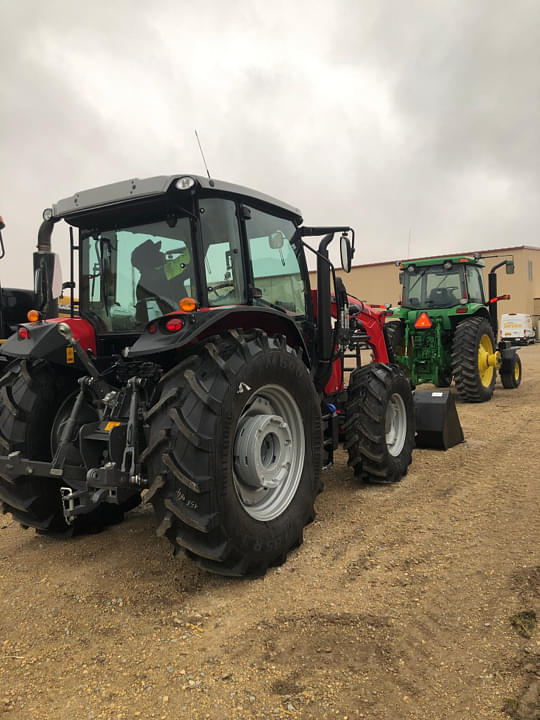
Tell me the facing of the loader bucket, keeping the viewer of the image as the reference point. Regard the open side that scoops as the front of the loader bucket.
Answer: facing away from the viewer and to the right of the viewer

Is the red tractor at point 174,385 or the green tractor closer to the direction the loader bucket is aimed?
the green tractor

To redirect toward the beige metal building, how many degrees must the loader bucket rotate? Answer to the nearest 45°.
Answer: approximately 45° to its left

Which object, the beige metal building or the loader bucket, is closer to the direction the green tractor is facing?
the beige metal building

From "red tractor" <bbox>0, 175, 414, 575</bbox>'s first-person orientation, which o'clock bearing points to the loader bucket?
The loader bucket is roughly at 12 o'clock from the red tractor.

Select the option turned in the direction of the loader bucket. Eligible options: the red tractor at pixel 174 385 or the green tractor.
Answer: the red tractor

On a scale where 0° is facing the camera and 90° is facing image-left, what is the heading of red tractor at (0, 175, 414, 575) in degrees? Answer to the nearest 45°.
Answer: approximately 225°

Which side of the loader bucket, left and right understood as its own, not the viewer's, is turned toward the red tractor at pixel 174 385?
back

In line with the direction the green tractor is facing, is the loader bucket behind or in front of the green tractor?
behind

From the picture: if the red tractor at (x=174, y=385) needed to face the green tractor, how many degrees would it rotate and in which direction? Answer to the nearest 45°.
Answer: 0° — it already faces it

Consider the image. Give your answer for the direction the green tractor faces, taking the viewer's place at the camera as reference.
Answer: facing away from the viewer and to the right of the viewer
